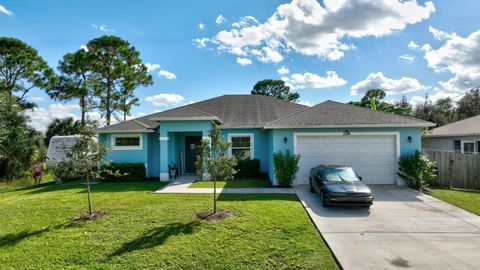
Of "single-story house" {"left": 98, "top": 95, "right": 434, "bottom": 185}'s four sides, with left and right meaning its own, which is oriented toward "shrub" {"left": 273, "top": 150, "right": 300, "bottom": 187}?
front

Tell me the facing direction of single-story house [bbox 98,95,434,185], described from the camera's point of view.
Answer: facing the viewer

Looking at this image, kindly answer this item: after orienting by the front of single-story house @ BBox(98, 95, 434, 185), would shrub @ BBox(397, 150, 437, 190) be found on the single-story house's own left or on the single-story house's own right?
on the single-story house's own left

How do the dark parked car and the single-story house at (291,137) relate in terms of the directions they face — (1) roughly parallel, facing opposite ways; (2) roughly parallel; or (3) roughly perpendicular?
roughly parallel

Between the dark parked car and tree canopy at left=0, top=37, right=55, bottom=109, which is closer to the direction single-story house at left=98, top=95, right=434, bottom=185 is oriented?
the dark parked car

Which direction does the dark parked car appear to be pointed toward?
toward the camera

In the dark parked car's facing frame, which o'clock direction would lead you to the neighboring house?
The neighboring house is roughly at 7 o'clock from the dark parked car.

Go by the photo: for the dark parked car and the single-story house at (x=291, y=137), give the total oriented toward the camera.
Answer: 2

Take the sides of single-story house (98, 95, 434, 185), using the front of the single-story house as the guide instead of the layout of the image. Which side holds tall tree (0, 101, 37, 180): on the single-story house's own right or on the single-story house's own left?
on the single-story house's own right

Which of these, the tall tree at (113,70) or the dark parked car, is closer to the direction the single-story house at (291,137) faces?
the dark parked car
